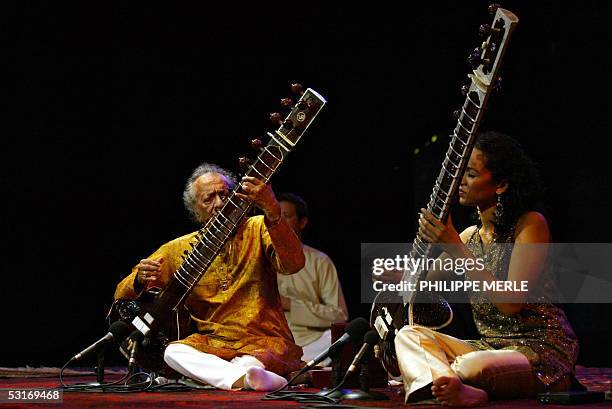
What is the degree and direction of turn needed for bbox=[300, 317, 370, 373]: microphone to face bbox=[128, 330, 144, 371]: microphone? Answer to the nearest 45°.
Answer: approximately 135° to its left

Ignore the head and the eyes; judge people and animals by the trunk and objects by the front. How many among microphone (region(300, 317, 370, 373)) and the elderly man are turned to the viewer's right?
1

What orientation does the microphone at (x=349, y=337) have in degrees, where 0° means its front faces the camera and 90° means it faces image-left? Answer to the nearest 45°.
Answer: approximately 270°

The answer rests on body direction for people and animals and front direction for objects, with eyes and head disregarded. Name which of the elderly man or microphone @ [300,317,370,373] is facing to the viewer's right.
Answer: the microphone

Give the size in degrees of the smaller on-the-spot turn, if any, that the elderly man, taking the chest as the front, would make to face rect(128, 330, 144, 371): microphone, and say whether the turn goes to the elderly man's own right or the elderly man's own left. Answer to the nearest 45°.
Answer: approximately 90° to the elderly man's own right

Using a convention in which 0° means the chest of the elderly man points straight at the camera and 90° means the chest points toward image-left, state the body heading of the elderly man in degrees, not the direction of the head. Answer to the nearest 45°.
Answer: approximately 0°

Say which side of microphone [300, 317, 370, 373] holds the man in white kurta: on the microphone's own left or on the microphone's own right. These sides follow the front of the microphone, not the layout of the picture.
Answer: on the microphone's own left

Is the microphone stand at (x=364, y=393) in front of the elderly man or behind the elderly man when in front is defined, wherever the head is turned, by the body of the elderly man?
in front

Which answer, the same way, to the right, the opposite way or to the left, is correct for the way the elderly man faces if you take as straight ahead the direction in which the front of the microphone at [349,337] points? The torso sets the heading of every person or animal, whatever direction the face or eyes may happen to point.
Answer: to the right
